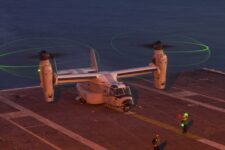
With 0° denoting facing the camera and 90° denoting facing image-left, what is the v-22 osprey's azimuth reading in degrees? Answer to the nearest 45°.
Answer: approximately 315°

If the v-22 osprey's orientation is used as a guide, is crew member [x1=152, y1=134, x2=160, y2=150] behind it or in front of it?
in front
